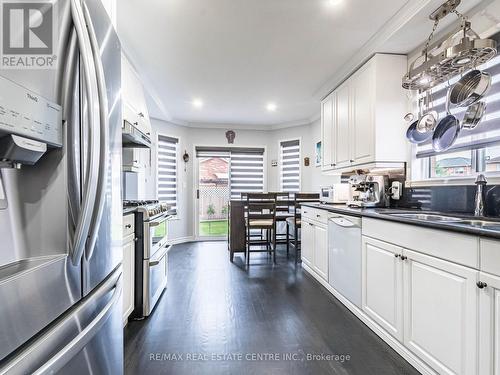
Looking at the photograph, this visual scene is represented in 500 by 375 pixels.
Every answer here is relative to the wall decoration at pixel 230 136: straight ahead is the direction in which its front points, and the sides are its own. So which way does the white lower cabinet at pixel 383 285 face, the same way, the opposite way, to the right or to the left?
to the right

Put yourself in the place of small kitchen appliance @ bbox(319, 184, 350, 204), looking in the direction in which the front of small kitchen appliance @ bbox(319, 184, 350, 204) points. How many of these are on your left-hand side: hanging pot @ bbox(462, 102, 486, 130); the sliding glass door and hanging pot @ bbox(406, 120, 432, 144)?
2

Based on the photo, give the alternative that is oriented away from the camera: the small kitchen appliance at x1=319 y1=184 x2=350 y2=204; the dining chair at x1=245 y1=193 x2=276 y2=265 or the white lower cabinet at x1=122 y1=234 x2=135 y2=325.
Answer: the dining chair

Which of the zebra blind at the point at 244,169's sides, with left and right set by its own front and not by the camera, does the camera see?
front

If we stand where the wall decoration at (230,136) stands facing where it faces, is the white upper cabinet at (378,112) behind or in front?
in front

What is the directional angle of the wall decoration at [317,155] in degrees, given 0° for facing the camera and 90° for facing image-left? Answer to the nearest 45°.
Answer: approximately 45°

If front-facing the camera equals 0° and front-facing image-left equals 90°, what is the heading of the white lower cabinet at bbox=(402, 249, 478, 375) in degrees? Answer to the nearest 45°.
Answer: approximately 45°

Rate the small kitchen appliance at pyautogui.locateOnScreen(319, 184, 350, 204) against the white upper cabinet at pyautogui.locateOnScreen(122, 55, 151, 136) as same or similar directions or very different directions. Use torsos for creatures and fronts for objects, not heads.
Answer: very different directions

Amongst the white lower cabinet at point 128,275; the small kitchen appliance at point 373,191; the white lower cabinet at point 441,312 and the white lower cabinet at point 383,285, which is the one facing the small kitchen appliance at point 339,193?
the white lower cabinet at point 128,275

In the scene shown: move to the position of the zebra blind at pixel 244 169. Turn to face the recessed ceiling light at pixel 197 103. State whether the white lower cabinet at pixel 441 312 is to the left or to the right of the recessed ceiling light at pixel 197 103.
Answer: left

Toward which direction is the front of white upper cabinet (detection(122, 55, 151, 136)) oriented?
to the viewer's right

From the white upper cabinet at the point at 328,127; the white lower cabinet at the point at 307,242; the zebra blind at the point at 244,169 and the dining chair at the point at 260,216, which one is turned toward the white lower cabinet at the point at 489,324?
the zebra blind

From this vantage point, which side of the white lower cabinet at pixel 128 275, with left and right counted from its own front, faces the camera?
right

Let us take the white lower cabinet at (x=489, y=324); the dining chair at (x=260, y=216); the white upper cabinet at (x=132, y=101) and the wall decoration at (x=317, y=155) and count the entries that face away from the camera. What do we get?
1

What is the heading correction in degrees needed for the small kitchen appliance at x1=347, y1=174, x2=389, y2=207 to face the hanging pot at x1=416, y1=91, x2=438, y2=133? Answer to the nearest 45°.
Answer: approximately 90° to its left

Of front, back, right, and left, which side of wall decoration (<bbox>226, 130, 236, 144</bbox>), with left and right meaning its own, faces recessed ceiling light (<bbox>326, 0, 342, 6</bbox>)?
front

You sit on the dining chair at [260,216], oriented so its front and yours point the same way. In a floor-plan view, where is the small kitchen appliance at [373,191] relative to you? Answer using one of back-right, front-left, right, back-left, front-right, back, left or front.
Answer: back-right

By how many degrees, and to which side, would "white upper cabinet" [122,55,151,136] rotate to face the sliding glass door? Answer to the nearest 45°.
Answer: approximately 45° to its left
